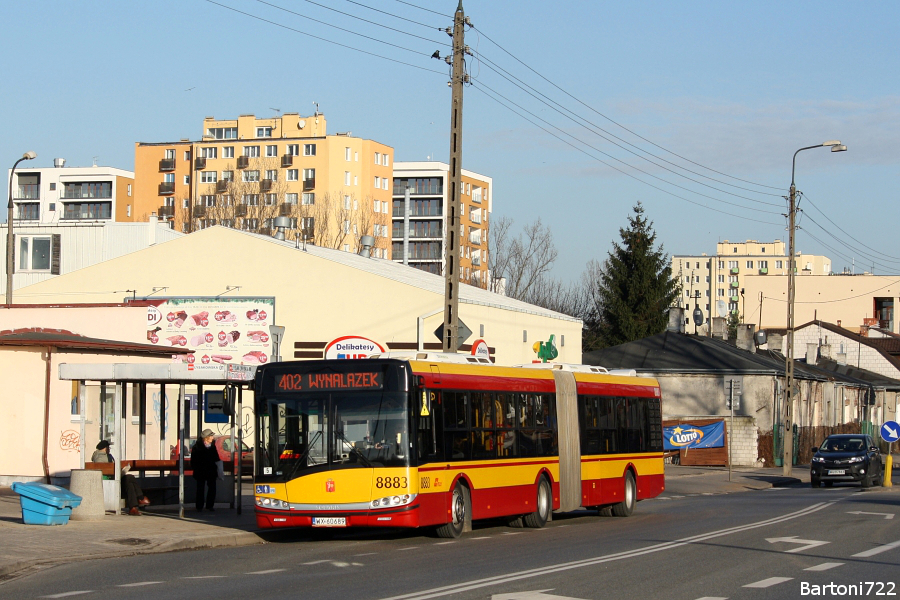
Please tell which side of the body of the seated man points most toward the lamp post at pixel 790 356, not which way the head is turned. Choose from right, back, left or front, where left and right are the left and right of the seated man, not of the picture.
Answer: left

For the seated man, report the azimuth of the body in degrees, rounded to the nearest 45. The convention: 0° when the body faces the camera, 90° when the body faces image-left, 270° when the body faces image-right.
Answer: approximately 315°

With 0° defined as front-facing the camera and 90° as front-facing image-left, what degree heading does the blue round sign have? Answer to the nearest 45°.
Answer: approximately 0°

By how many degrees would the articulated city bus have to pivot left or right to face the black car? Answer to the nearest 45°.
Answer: approximately 180°
